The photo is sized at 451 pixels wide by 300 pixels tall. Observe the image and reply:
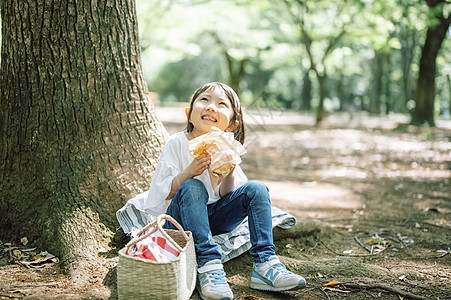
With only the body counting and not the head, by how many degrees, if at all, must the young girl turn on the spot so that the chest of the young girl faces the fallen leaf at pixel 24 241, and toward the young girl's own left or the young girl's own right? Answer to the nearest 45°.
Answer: approximately 135° to the young girl's own right

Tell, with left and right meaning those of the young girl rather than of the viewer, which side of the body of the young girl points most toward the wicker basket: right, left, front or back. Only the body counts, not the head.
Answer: right

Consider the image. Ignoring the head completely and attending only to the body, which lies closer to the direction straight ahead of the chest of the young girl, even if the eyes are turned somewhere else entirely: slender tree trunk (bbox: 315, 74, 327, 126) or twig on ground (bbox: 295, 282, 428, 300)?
the twig on ground

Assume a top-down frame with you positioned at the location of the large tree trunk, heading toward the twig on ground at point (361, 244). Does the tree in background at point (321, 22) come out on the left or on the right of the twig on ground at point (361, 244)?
left

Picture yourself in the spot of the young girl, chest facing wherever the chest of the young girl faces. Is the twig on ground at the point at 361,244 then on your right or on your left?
on your left

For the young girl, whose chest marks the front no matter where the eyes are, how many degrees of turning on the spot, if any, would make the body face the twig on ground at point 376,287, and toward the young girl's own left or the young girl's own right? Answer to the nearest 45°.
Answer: approximately 45° to the young girl's own left

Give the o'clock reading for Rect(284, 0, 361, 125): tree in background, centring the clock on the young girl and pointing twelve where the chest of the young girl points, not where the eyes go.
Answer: The tree in background is roughly at 8 o'clock from the young girl.
